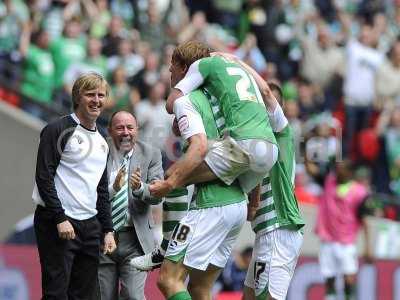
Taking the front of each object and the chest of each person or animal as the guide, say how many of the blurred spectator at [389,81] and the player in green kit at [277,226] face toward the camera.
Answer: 1

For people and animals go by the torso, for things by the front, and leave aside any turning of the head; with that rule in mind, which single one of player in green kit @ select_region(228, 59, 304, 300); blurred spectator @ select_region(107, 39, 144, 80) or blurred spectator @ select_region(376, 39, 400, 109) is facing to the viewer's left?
the player in green kit

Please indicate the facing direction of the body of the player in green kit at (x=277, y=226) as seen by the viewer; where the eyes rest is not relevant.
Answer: to the viewer's left

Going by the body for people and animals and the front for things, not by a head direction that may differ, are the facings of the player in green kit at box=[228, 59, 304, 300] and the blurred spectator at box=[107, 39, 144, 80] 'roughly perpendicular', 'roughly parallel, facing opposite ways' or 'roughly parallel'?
roughly perpendicular

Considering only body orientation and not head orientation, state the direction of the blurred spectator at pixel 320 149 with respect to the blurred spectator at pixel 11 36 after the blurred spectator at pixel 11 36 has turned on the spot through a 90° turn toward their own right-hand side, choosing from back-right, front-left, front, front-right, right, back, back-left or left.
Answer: back

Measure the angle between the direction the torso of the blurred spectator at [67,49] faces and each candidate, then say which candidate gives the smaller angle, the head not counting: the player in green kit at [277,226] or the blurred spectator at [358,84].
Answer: the player in green kit
